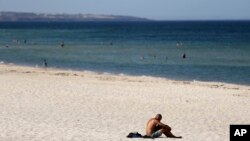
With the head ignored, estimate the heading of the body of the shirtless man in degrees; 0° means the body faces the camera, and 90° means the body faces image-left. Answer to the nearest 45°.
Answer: approximately 270°
